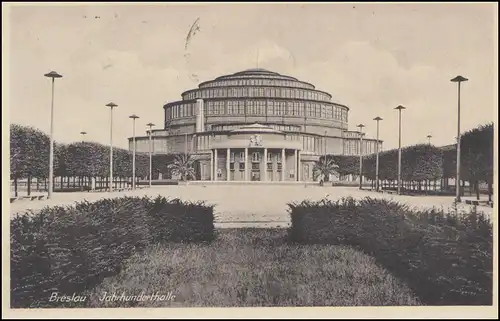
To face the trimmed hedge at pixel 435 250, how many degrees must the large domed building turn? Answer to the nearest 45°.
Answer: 0° — it already faces it

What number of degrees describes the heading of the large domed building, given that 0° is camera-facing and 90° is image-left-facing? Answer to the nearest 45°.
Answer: approximately 0°
